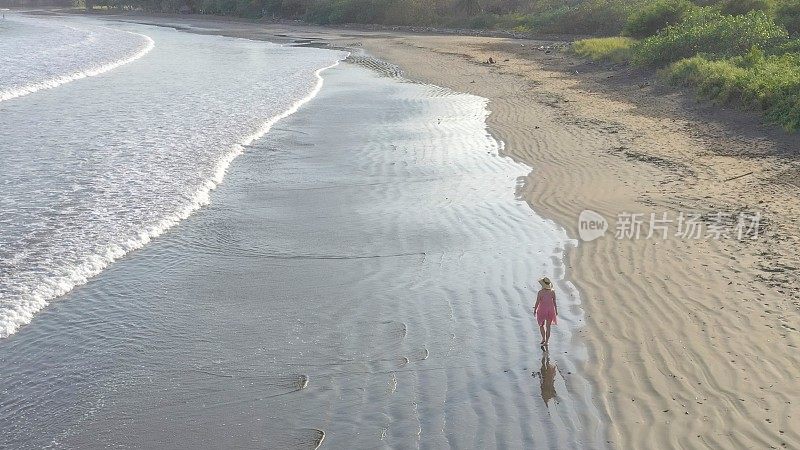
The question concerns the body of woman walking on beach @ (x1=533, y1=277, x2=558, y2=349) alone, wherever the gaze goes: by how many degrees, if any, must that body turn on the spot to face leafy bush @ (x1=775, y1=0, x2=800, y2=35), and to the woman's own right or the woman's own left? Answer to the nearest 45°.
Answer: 0° — they already face it

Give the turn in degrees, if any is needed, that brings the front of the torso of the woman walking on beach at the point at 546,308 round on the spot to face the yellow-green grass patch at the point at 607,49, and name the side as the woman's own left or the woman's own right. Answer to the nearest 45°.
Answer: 0° — they already face it

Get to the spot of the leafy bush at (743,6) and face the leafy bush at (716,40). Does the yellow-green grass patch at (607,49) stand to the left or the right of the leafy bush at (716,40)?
right

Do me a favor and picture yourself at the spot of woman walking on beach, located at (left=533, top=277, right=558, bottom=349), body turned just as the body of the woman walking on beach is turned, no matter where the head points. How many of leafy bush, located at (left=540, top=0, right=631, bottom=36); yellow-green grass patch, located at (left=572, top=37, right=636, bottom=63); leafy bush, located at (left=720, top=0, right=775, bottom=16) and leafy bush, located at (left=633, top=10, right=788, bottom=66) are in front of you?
4

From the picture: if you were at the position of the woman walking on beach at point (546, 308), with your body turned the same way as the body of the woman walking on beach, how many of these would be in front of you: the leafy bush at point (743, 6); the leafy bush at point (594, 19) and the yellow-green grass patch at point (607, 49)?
3

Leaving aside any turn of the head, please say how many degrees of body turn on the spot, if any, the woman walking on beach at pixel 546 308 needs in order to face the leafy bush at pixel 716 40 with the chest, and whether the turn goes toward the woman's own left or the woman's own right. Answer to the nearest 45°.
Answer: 0° — they already face it

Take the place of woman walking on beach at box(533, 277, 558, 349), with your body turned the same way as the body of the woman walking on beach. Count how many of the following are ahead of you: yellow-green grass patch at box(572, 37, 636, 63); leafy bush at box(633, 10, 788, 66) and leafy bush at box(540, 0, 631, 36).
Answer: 3

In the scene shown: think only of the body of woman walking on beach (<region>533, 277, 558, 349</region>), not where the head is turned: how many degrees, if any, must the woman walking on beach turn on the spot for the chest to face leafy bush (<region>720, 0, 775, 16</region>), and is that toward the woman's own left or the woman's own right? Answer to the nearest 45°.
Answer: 0° — they already face it

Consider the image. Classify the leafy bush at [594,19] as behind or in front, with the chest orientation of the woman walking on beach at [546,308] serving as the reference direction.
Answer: in front

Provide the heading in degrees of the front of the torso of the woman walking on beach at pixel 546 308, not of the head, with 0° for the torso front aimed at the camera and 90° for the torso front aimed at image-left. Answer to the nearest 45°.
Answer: approximately 180°
